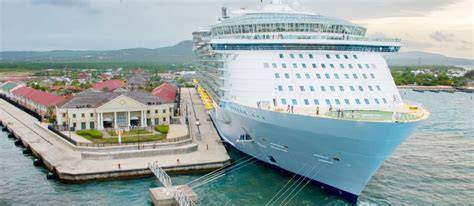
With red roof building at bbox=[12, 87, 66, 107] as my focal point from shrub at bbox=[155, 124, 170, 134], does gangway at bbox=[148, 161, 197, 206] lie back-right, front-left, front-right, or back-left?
back-left

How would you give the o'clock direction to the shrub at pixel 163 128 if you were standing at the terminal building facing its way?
The shrub is roughly at 10 o'clock from the terminal building.

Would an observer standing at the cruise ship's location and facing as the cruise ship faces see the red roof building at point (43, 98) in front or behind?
behind

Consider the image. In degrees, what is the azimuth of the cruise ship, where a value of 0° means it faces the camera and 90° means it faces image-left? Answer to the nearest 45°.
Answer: approximately 315°

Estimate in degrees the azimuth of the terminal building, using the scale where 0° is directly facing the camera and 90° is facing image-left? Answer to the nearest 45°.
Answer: approximately 0°
